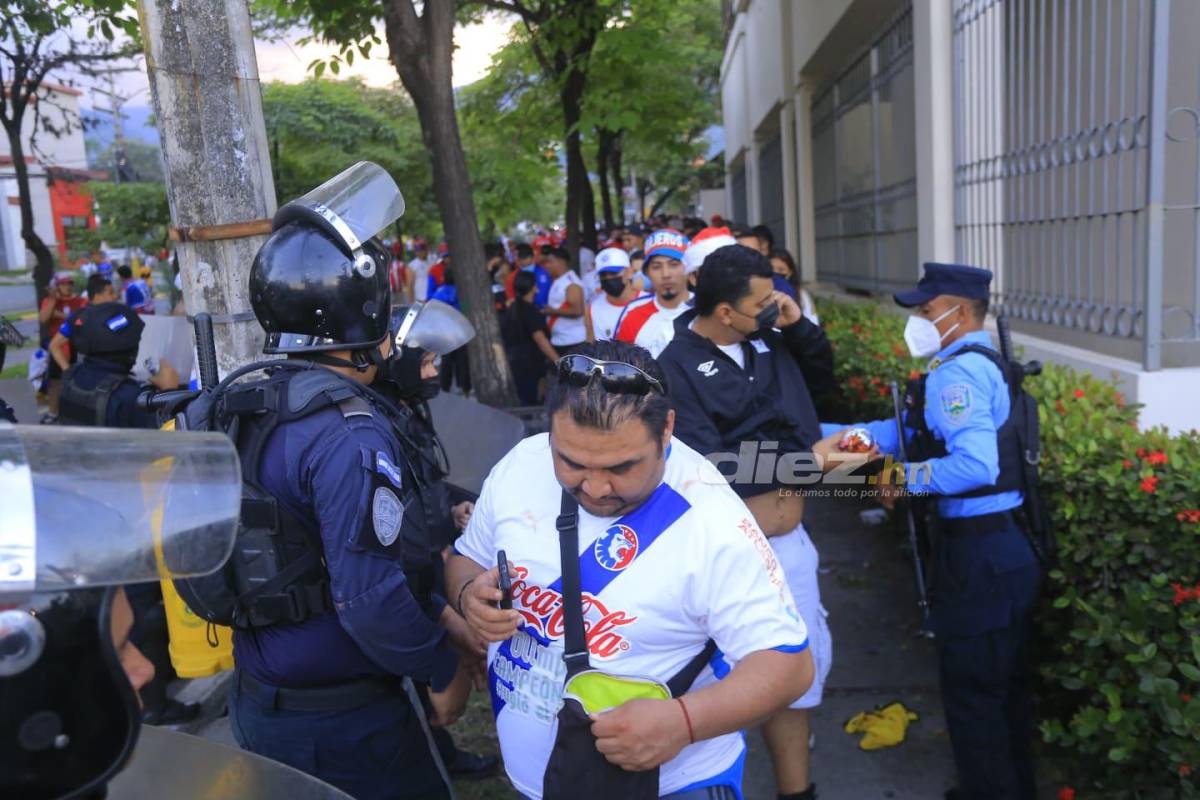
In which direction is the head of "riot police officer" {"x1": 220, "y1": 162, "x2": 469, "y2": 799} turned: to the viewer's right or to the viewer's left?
to the viewer's right

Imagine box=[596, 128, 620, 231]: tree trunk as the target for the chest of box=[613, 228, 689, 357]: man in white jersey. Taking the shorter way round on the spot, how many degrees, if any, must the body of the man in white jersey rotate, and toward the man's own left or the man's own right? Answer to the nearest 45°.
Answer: approximately 180°

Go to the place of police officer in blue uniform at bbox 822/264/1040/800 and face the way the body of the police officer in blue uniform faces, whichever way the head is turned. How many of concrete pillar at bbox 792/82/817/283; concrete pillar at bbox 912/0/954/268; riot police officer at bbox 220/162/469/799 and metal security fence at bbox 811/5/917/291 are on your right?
3

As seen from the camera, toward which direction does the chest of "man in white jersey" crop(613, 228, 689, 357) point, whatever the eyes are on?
toward the camera

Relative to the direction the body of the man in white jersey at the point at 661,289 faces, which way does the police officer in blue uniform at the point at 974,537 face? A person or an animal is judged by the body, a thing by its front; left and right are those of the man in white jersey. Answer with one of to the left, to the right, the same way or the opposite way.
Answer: to the right

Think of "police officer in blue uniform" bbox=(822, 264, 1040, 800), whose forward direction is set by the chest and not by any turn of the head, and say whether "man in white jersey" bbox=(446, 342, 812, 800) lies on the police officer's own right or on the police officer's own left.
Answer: on the police officer's own left

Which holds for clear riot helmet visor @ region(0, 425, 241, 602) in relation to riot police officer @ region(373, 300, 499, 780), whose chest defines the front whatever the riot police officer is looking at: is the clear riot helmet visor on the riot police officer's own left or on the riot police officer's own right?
on the riot police officer's own right

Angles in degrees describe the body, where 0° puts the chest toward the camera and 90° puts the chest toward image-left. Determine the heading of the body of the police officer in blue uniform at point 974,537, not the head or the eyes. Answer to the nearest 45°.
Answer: approximately 90°

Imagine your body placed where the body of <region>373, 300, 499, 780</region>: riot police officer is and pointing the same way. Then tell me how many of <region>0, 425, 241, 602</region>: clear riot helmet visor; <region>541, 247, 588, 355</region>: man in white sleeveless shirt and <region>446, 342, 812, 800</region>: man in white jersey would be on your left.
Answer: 1

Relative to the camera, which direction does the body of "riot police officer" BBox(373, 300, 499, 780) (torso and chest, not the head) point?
to the viewer's right

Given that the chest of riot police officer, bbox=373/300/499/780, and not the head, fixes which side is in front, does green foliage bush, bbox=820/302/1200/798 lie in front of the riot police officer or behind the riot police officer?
in front

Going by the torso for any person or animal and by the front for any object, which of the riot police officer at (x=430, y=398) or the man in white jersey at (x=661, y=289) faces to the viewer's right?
the riot police officer

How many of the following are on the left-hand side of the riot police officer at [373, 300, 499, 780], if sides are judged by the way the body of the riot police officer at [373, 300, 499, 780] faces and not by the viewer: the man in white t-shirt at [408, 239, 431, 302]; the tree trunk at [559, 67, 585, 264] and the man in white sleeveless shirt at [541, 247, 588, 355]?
3

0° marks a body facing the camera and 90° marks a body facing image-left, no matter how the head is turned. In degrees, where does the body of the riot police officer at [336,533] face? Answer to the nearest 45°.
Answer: approximately 225°

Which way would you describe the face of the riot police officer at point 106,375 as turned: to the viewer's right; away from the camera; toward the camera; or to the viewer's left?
away from the camera
